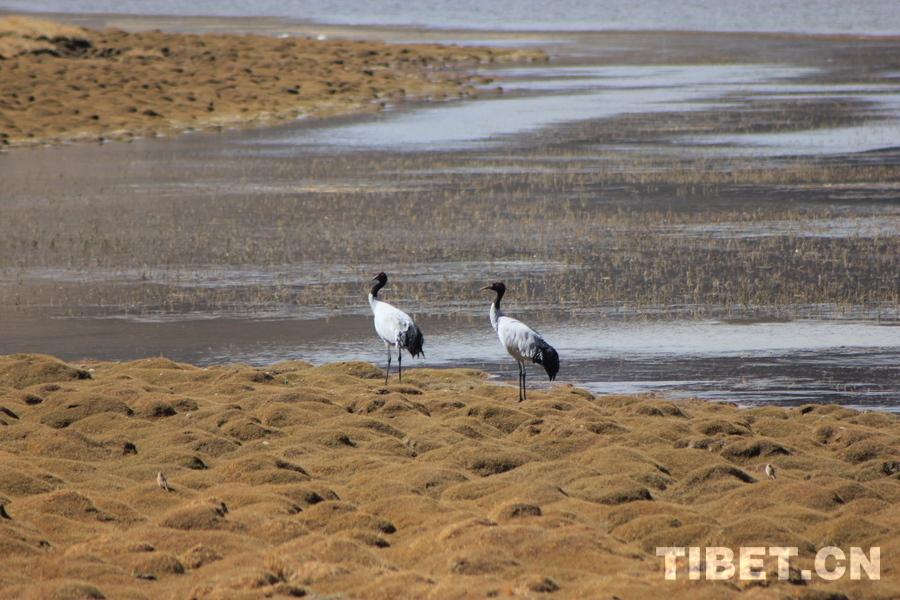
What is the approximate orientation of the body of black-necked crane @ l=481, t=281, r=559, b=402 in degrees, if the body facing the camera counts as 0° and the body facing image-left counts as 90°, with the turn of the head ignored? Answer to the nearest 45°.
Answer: approximately 90°

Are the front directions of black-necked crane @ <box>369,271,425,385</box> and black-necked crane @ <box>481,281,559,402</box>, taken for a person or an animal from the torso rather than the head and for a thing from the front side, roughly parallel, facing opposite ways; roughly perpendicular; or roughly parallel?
roughly parallel

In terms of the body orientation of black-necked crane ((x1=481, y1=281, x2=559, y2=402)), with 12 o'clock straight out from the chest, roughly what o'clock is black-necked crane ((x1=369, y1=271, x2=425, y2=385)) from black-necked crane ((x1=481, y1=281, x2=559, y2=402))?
black-necked crane ((x1=369, y1=271, x2=425, y2=385)) is roughly at 1 o'clock from black-necked crane ((x1=481, y1=281, x2=559, y2=402)).

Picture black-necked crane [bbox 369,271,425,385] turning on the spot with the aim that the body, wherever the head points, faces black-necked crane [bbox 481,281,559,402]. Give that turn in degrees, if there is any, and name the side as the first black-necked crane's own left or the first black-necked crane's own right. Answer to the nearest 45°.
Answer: approximately 135° to the first black-necked crane's own left

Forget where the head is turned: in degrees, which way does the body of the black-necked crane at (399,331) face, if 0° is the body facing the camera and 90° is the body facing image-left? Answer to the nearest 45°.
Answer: approximately 90°

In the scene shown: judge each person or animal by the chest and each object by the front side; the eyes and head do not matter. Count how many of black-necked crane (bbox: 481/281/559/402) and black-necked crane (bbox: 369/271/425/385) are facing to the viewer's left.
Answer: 2
